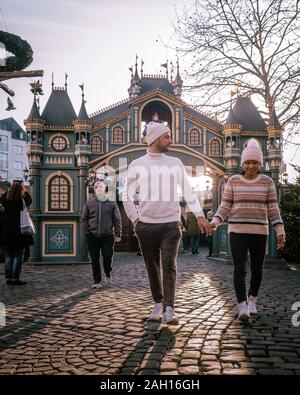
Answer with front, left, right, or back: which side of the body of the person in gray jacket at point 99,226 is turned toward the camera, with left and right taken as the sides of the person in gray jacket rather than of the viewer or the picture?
front

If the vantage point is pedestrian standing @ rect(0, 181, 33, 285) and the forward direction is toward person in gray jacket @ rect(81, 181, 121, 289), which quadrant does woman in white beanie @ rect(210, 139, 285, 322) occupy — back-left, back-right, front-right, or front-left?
front-right

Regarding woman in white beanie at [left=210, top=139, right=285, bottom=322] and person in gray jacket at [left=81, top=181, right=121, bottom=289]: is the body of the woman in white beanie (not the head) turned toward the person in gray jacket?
no

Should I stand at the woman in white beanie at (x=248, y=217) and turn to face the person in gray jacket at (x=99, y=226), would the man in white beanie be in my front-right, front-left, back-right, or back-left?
front-left

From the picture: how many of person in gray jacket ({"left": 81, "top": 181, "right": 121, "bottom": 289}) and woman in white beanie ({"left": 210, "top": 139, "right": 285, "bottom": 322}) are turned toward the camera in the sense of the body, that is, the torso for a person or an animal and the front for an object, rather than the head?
2

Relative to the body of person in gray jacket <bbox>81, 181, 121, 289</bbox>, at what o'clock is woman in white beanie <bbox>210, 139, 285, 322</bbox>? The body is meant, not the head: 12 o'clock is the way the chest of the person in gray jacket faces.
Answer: The woman in white beanie is roughly at 11 o'clock from the person in gray jacket.

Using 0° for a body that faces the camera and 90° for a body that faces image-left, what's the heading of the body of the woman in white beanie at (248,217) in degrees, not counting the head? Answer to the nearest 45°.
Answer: approximately 0°

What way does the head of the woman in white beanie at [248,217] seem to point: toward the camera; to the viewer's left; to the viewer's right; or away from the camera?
toward the camera

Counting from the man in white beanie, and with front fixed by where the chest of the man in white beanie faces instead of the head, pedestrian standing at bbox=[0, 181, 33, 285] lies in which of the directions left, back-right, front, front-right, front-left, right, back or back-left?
back-right

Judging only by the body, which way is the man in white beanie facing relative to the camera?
toward the camera

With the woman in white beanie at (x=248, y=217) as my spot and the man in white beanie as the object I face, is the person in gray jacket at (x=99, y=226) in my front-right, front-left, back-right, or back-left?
front-right

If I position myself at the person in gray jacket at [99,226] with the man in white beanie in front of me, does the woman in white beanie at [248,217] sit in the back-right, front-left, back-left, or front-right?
front-left

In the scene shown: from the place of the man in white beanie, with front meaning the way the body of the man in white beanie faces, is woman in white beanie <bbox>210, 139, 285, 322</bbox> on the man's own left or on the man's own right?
on the man's own left

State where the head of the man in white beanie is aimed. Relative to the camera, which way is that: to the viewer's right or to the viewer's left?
to the viewer's right
